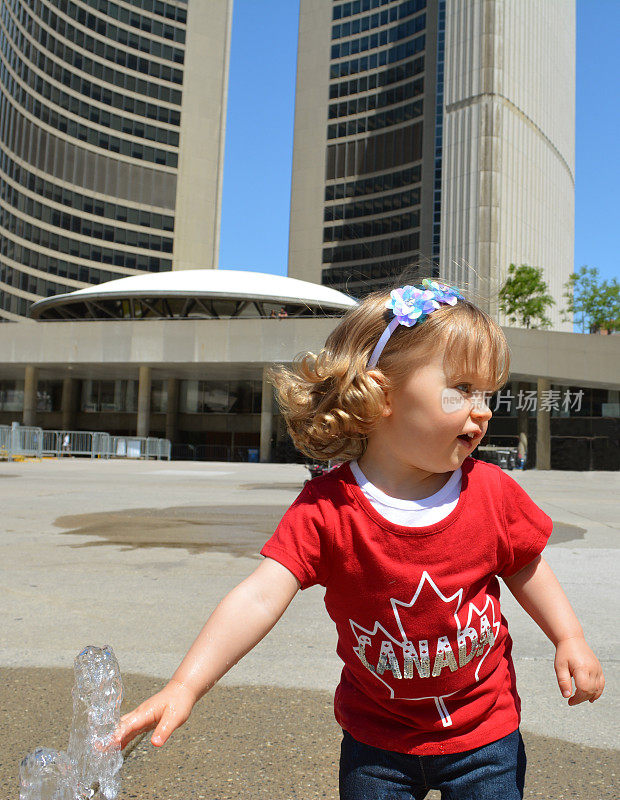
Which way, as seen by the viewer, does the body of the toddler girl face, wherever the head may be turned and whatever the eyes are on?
toward the camera

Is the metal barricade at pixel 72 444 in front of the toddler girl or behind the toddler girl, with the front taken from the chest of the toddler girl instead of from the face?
behind

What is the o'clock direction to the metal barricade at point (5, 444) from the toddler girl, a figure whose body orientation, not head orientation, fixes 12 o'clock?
The metal barricade is roughly at 5 o'clock from the toddler girl.

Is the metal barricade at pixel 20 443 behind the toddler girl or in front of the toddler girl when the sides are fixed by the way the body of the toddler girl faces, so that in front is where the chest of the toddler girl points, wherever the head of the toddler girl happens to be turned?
behind

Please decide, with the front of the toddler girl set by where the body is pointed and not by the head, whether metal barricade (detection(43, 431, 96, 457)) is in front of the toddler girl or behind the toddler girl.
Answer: behind

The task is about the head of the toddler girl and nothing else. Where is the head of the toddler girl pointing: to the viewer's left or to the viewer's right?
to the viewer's right

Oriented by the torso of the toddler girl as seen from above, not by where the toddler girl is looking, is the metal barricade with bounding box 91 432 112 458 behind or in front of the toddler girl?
behind
